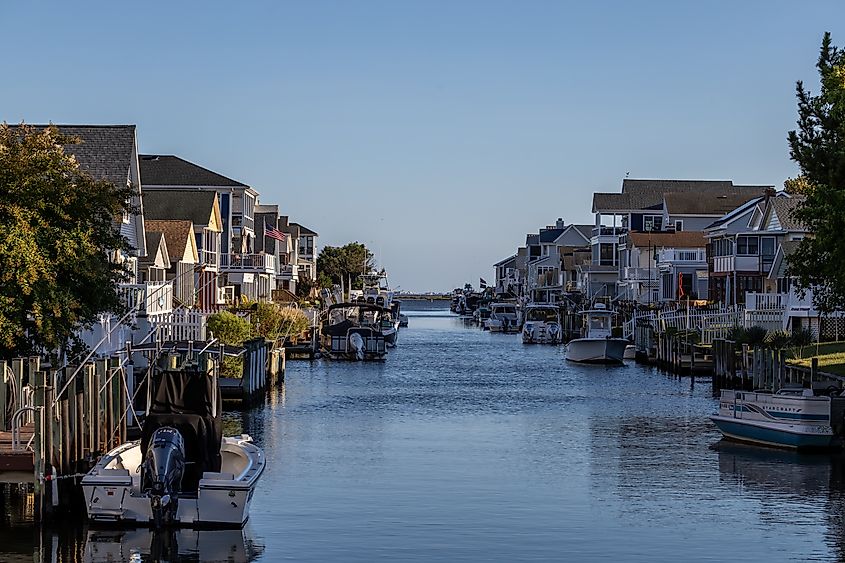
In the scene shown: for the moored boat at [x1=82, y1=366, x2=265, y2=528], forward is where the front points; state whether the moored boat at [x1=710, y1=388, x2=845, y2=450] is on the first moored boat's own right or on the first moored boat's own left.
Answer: on the first moored boat's own right

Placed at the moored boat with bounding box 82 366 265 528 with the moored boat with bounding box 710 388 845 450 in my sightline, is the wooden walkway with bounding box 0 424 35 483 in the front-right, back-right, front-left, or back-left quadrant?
back-left

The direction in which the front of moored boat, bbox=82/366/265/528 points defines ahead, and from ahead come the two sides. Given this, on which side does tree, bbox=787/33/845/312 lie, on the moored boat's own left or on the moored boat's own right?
on the moored boat's own right

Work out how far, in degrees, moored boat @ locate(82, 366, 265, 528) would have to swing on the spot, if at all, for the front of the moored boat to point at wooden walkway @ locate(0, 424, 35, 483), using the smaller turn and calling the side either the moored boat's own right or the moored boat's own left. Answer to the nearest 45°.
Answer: approximately 45° to the moored boat's own left

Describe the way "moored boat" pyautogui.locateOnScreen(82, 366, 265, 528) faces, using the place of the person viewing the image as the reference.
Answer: facing away from the viewer

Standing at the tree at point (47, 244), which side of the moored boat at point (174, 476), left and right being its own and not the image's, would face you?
front
